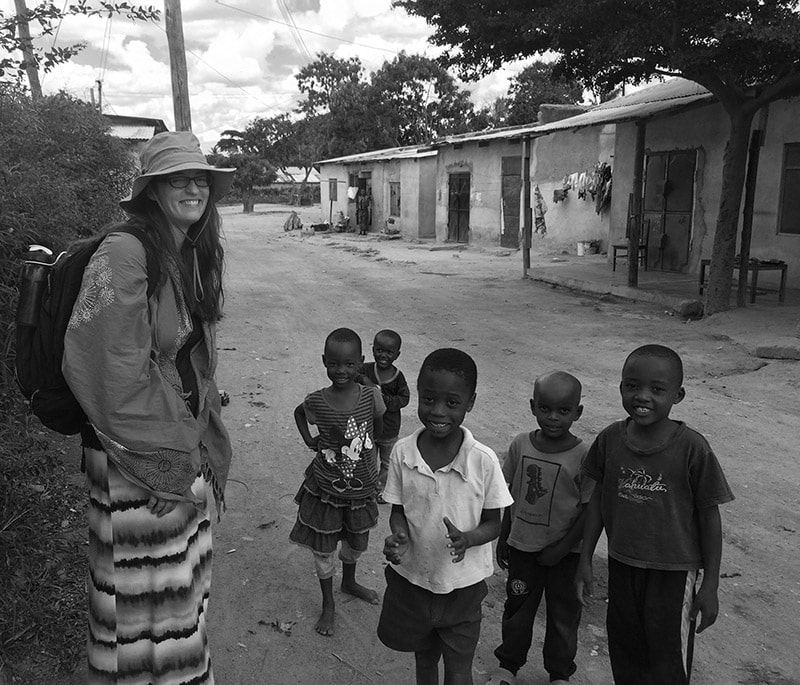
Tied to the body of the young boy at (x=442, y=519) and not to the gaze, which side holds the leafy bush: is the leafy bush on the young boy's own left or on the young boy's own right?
on the young boy's own right

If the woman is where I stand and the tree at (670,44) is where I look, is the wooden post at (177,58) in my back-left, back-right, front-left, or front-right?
front-left

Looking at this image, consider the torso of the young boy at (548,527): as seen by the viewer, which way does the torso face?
toward the camera

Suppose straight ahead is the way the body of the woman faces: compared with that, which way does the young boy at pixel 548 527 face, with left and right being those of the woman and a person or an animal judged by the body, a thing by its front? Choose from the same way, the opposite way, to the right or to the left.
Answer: to the right

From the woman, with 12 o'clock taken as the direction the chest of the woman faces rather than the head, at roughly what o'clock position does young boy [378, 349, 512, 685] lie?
The young boy is roughly at 11 o'clock from the woman.

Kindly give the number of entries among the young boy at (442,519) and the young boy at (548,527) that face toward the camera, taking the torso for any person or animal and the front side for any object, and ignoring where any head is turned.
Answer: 2

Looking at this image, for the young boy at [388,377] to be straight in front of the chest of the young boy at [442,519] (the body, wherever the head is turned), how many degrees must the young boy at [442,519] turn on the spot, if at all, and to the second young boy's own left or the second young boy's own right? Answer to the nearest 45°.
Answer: approximately 180°

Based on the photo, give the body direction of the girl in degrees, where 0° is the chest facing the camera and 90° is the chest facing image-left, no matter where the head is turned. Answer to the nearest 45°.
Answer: approximately 0°

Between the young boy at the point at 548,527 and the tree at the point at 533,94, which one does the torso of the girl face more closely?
the young boy

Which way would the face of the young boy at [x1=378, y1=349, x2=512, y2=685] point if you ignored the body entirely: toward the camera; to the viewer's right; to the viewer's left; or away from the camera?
toward the camera

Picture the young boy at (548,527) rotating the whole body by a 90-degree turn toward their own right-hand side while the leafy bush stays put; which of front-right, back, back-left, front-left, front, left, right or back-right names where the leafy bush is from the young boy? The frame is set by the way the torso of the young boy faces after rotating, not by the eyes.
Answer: front

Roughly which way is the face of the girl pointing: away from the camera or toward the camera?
toward the camera

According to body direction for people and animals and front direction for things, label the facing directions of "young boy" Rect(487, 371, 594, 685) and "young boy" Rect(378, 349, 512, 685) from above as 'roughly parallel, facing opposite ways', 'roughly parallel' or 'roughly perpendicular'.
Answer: roughly parallel

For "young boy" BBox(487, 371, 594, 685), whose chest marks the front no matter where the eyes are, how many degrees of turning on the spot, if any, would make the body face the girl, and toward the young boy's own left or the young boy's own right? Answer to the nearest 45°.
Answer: approximately 90° to the young boy's own right

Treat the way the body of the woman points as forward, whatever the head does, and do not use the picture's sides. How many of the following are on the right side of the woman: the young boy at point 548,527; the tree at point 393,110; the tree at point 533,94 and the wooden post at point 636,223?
0

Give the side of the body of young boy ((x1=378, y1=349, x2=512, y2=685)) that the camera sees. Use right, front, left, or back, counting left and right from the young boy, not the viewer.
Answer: front

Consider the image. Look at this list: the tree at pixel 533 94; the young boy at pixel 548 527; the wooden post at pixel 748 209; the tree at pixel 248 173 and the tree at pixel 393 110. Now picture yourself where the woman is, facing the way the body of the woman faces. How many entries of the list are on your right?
0

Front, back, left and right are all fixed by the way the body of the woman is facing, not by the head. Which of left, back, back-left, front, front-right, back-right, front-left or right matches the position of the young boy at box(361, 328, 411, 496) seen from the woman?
left

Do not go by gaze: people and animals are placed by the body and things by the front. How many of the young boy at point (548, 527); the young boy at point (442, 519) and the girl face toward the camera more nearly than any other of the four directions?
3

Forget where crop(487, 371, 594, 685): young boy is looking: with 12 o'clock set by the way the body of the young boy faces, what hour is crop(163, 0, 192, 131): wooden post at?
The wooden post is roughly at 5 o'clock from the young boy.

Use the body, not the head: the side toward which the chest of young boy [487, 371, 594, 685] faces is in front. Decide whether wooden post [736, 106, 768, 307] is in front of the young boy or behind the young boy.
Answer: behind

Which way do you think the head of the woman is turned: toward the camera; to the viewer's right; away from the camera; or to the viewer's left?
toward the camera

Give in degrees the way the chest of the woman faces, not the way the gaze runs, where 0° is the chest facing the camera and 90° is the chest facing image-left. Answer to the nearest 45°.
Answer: approximately 315°
